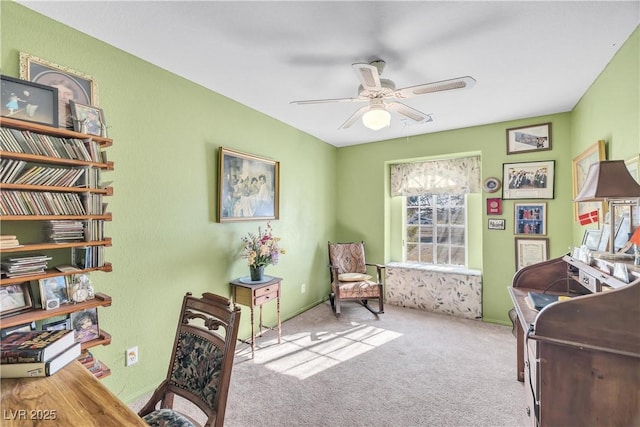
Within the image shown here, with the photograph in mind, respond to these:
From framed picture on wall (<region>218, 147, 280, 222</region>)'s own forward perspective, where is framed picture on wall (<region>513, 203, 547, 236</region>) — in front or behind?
in front

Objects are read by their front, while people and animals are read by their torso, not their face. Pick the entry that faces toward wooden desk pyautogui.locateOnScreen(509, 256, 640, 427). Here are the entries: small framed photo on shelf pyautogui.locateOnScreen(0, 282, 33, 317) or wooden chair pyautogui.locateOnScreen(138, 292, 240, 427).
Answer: the small framed photo on shelf

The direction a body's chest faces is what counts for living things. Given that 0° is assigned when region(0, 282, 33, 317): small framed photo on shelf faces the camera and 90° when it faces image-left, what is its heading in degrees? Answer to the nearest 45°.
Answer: approximately 315°

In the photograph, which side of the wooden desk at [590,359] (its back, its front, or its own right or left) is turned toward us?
left

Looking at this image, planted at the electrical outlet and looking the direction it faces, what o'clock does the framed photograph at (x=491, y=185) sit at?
The framed photograph is roughly at 11 o'clock from the electrical outlet.

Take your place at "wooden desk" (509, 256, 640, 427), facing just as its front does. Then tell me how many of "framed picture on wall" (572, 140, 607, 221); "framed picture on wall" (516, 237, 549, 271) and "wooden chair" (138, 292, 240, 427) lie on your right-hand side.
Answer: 2

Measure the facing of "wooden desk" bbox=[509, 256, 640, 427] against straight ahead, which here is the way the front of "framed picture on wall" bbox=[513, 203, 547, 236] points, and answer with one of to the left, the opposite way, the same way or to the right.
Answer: to the right

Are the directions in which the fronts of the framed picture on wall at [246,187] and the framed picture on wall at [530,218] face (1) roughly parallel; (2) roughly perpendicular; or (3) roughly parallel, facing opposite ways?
roughly perpendicular

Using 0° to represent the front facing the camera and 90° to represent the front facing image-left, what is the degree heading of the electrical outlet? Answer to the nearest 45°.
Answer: approximately 315°

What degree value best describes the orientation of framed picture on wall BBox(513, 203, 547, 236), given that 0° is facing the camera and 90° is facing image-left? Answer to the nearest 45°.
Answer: approximately 0°

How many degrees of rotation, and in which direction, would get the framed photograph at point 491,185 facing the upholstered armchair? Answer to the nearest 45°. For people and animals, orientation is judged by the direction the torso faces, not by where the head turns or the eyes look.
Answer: approximately 90° to its right

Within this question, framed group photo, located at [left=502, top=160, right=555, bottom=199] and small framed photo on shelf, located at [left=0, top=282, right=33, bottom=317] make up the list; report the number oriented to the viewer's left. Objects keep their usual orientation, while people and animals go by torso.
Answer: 0

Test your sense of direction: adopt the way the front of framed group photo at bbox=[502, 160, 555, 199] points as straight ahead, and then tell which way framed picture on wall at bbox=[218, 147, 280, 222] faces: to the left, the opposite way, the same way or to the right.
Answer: to the left
